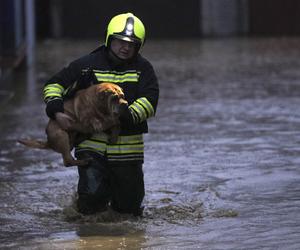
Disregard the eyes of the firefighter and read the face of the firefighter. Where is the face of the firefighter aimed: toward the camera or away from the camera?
toward the camera

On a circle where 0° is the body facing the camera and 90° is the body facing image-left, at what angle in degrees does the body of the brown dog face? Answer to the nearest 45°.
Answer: approximately 270°

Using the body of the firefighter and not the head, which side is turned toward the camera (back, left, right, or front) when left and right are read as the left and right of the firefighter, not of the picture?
front
